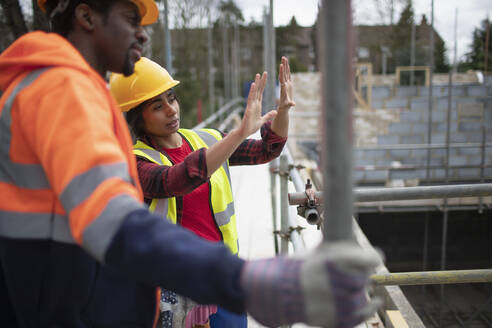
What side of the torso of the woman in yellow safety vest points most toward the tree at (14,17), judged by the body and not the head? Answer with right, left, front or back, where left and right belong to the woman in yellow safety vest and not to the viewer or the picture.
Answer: back

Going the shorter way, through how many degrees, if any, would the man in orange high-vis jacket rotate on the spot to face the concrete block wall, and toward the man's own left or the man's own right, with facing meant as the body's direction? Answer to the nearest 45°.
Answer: approximately 45° to the man's own left

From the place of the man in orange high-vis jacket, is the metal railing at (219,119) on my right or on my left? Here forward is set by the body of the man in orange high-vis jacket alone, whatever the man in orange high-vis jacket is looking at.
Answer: on my left

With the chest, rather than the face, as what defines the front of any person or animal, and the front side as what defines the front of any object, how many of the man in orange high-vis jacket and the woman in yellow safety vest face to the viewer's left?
0

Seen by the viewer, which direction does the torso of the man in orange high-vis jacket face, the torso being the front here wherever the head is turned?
to the viewer's right

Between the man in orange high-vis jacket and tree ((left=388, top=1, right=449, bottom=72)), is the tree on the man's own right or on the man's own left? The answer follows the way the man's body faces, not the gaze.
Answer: on the man's own left

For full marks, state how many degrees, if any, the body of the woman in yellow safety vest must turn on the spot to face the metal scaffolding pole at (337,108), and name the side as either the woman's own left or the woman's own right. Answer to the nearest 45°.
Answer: approximately 45° to the woman's own right

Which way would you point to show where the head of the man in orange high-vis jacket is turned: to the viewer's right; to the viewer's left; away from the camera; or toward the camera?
to the viewer's right

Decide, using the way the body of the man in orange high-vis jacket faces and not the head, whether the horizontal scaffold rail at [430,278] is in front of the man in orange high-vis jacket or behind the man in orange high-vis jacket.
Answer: in front

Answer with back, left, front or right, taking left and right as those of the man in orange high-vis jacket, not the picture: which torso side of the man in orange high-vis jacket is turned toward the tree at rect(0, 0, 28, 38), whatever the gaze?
left
